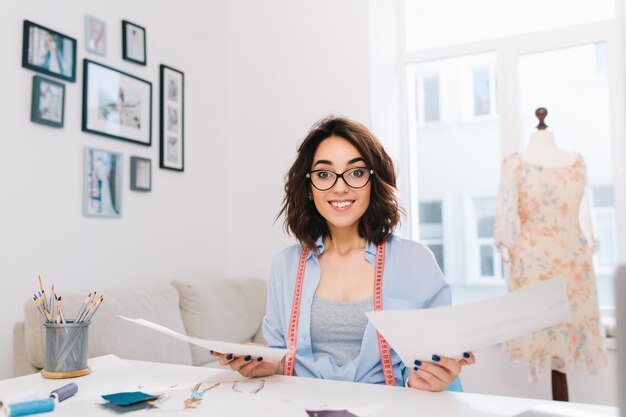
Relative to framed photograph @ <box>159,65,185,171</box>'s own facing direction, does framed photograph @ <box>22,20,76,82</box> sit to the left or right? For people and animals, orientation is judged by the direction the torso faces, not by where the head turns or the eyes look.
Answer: on its right

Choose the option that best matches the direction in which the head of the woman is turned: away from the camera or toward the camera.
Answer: toward the camera

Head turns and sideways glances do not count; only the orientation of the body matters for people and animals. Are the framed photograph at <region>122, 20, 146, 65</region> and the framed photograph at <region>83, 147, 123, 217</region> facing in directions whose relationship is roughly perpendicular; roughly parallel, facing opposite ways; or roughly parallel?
roughly parallel

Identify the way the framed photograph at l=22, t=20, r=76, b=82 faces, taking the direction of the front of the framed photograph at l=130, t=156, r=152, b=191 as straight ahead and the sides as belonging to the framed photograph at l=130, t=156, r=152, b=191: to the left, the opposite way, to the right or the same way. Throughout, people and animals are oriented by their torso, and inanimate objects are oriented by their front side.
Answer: the same way

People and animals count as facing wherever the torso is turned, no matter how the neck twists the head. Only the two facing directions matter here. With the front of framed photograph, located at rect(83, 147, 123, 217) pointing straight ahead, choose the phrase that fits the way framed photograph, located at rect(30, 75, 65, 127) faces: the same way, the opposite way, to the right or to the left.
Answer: the same way

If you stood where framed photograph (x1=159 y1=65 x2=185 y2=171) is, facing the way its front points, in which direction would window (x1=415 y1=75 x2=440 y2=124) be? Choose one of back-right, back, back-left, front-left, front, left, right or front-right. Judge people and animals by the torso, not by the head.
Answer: front-left

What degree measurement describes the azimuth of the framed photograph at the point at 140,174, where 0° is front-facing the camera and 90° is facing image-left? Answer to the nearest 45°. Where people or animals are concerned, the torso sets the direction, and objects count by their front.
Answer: approximately 315°

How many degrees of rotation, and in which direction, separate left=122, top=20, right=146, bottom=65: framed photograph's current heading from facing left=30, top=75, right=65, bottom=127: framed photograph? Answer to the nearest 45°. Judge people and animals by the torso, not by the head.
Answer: approximately 90° to its right

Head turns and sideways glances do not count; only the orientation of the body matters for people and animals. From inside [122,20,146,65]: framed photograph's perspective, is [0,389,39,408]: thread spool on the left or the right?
on its right

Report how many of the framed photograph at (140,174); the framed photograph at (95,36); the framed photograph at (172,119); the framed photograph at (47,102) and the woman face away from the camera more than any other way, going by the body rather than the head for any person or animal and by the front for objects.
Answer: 0

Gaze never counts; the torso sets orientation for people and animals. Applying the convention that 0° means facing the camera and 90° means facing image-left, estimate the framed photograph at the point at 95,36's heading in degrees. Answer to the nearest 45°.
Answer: approximately 315°

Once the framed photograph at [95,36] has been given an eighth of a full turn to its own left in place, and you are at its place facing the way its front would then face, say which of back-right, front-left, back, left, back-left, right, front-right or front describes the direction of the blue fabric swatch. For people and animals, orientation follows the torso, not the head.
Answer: right

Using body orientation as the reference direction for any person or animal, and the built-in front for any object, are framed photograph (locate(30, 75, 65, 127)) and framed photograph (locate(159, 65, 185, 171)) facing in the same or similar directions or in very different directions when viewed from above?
same or similar directions

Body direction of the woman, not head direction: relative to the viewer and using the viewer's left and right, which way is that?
facing the viewer

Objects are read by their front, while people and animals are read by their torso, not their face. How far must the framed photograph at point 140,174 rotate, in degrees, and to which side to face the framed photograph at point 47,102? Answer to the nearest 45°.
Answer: approximately 90° to its right

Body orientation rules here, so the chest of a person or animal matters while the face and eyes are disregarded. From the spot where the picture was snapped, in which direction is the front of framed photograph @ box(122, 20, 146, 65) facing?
facing the viewer and to the right of the viewer
